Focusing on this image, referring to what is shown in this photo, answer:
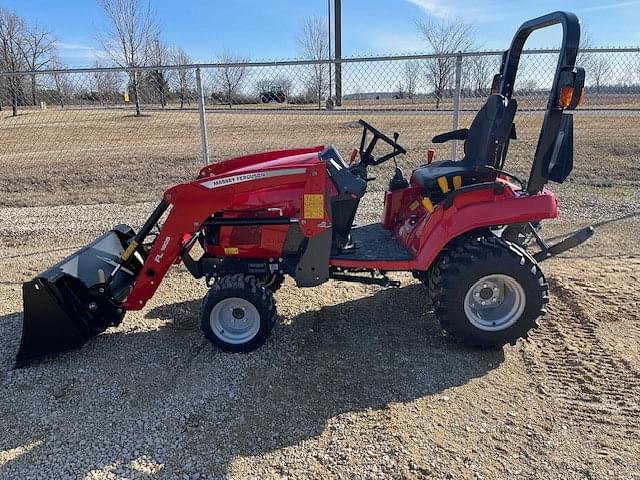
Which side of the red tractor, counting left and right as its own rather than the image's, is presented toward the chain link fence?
right

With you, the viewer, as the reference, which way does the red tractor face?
facing to the left of the viewer

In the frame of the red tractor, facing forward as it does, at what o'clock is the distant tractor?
The distant tractor is roughly at 3 o'clock from the red tractor.
